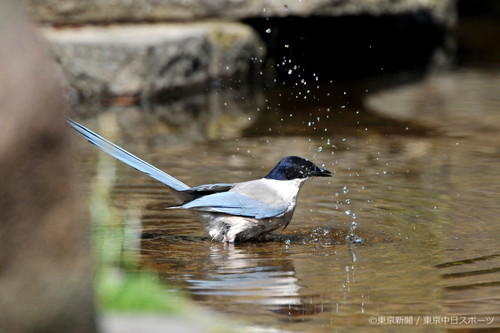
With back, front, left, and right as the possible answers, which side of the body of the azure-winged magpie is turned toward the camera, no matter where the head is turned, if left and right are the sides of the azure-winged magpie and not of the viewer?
right

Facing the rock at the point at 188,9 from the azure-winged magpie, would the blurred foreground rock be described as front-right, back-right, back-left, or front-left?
back-left

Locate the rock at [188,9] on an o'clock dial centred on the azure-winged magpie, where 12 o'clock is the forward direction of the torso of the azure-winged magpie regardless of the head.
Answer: The rock is roughly at 9 o'clock from the azure-winged magpie.

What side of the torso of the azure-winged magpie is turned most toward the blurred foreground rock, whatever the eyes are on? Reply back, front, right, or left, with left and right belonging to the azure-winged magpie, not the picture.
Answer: right
